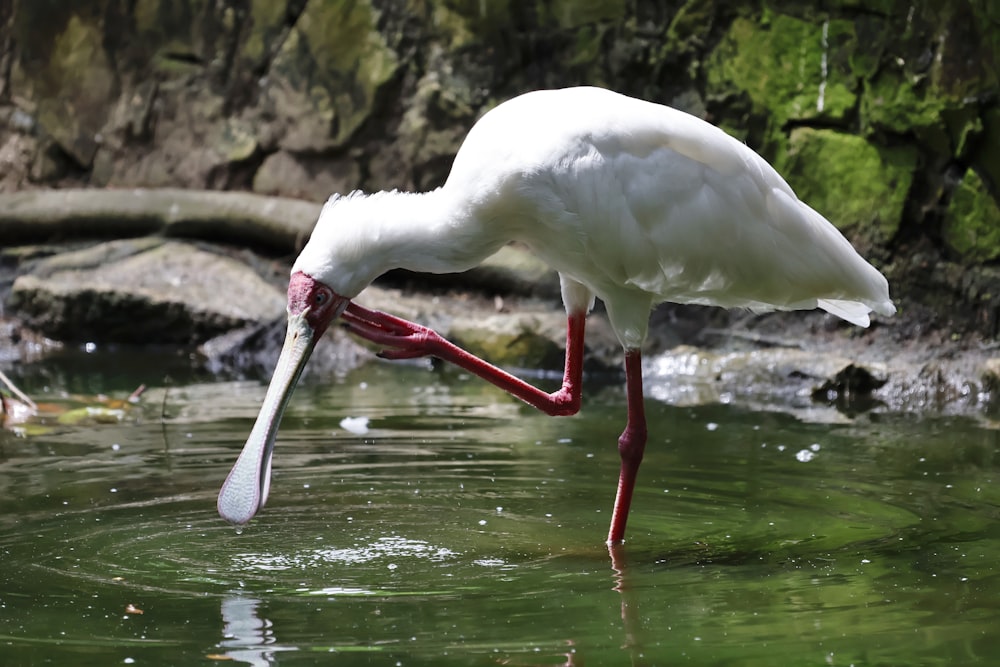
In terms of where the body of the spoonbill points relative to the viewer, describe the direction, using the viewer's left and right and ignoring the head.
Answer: facing to the left of the viewer

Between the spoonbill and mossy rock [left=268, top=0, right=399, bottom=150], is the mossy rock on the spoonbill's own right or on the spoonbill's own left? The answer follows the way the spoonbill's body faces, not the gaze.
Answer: on the spoonbill's own right
